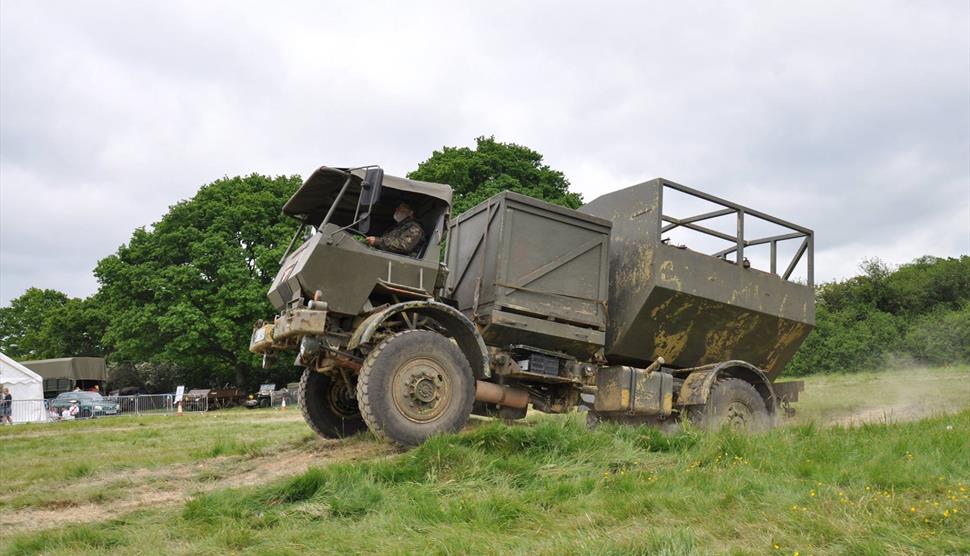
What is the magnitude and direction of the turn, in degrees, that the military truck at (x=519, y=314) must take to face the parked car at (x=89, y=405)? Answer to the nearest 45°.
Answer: approximately 90° to its right

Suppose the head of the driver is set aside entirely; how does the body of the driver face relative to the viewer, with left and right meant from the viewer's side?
facing to the left of the viewer

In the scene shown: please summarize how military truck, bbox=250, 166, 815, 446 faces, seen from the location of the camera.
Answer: facing the viewer and to the left of the viewer

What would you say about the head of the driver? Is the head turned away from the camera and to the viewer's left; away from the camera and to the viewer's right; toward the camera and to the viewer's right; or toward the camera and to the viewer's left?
toward the camera and to the viewer's left

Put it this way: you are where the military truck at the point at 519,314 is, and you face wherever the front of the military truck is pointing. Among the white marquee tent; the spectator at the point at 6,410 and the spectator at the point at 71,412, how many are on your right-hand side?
3

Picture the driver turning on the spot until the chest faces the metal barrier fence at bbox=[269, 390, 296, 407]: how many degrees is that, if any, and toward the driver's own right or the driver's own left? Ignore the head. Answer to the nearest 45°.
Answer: approximately 90° to the driver's own right

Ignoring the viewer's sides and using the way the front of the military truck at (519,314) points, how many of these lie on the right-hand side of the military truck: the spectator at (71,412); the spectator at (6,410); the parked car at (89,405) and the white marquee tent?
4
